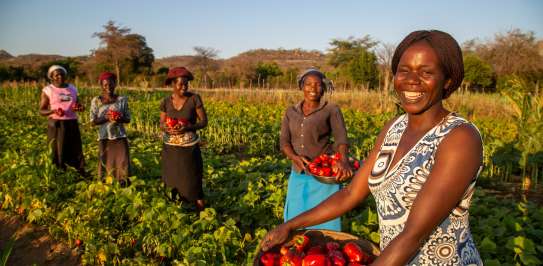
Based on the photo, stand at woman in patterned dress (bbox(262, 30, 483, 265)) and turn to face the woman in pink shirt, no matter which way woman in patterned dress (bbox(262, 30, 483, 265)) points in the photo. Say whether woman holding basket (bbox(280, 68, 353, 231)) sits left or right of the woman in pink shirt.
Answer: right

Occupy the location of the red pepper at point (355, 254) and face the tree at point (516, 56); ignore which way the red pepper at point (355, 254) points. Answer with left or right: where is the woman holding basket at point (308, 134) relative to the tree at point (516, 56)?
left

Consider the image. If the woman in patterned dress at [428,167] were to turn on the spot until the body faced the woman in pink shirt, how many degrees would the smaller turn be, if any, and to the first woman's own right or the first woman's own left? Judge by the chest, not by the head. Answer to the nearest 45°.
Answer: approximately 90° to the first woman's own right

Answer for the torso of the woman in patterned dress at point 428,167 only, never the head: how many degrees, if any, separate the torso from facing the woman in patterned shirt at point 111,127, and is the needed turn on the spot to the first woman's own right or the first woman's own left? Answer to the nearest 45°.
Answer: approximately 90° to the first woman's own right

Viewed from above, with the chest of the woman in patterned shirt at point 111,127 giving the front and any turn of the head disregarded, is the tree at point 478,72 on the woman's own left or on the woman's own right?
on the woman's own left

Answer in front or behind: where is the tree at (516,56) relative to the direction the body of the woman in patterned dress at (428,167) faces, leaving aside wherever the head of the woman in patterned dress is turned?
behind
